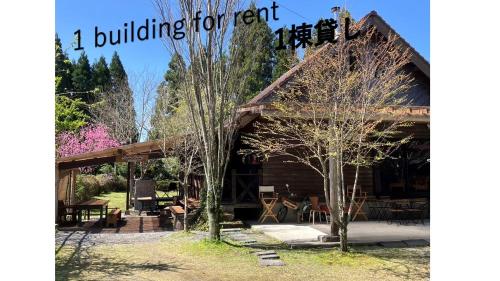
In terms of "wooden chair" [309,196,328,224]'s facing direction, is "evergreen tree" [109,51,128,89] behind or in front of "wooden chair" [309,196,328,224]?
behind

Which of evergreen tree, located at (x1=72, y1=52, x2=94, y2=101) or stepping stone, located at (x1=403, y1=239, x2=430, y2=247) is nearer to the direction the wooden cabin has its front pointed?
the stepping stone

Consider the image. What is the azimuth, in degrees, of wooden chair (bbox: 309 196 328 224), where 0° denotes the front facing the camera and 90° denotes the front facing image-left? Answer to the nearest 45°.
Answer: approximately 315°

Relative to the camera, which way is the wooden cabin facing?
toward the camera

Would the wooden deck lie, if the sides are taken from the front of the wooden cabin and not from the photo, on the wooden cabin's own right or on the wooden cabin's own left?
on the wooden cabin's own right

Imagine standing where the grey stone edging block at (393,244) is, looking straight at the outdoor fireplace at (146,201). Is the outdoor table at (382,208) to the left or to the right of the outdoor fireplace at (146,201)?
right

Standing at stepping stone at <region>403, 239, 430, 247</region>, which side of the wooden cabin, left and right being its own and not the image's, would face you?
front

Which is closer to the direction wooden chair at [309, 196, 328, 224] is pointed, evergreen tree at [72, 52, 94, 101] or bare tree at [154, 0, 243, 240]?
the bare tree

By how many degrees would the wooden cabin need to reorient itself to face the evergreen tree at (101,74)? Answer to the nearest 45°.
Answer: approximately 135° to its right

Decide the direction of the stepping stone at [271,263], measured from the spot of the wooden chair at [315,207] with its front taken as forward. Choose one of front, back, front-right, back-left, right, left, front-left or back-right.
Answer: front-right

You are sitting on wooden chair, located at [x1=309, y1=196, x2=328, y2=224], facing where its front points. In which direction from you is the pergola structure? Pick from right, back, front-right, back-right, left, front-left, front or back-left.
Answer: back-right

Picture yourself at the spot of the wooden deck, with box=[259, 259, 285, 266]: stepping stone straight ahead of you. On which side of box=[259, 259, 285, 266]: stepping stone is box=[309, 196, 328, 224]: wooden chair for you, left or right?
left
